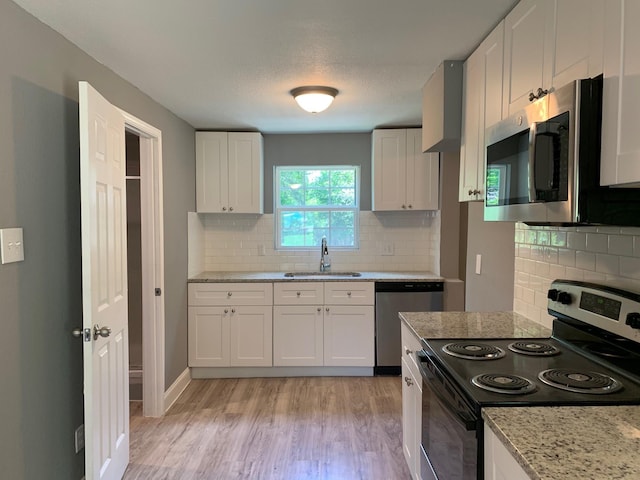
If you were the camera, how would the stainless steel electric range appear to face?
facing the viewer and to the left of the viewer

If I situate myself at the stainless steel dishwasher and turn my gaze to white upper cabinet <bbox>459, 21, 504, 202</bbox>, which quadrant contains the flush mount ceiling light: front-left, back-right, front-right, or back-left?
front-right

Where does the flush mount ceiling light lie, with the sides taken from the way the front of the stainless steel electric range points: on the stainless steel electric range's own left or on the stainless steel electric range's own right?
on the stainless steel electric range's own right

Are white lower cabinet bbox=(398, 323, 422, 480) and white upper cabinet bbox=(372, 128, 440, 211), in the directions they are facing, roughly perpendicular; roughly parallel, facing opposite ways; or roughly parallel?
roughly perpendicular

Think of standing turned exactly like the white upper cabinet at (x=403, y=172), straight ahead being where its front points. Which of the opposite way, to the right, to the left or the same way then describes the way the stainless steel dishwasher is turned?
the same way

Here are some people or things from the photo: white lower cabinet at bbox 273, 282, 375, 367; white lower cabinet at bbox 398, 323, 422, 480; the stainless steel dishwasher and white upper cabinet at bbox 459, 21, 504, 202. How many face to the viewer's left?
2

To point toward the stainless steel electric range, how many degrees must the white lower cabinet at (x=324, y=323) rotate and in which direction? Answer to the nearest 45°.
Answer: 0° — it already faces it

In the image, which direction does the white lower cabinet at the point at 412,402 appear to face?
to the viewer's left

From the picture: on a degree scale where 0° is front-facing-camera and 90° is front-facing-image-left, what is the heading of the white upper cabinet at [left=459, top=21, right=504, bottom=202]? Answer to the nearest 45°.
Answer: approximately 90°

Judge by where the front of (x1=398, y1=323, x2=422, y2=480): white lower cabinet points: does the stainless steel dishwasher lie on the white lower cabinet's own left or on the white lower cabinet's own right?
on the white lower cabinet's own right

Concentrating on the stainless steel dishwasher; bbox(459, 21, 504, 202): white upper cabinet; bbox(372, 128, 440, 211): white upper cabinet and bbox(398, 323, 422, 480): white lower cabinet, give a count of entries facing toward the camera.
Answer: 2

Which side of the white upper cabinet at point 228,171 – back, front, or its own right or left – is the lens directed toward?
front

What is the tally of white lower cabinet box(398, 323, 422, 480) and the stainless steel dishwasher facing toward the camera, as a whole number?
1

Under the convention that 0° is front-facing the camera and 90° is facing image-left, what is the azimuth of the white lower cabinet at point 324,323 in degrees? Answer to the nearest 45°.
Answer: approximately 0°

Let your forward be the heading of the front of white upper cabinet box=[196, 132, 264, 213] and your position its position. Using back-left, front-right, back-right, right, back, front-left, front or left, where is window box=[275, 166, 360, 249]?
left

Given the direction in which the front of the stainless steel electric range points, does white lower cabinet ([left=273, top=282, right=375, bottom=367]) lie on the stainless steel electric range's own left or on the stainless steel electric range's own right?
on the stainless steel electric range's own right

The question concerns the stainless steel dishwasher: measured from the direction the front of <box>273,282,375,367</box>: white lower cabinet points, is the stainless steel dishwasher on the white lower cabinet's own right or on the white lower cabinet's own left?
on the white lower cabinet's own left

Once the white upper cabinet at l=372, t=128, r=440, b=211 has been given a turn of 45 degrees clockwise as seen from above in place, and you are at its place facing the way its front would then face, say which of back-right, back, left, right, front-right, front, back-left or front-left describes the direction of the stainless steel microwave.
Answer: front-left

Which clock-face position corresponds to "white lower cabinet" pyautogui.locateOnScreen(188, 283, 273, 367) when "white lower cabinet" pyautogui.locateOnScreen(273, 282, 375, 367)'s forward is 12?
"white lower cabinet" pyautogui.locateOnScreen(188, 283, 273, 367) is roughly at 3 o'clock from "white lower cabinet" pyautogui.locateOnScreen(273, 282, 375, 367).

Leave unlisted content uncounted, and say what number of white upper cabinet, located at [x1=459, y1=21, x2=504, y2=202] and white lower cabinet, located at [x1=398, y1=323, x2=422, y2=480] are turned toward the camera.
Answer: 0

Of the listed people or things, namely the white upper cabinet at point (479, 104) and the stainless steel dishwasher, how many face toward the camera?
1
